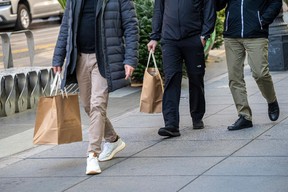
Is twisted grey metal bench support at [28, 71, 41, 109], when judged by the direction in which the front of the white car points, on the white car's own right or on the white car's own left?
on the white car's own left

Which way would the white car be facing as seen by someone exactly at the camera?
facing the viewer and to the left of the viewer

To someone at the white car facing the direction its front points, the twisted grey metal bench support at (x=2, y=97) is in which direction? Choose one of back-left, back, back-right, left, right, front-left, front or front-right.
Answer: front-left
